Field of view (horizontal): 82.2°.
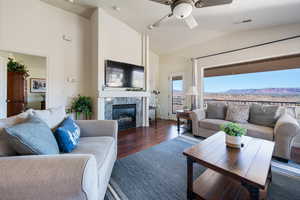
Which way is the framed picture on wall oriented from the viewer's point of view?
toward the camera

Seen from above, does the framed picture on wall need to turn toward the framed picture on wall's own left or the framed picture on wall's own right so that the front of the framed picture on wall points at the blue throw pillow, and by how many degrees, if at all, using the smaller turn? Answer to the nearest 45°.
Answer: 0° — it already faces it

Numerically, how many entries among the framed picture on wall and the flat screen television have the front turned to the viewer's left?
0

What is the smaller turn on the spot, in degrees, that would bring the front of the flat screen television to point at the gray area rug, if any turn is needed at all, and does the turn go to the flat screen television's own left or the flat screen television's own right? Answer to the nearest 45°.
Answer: approximately 45° to the flat screen television's own right

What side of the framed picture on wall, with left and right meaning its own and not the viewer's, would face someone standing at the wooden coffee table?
front

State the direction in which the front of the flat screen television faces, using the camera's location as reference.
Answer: facing the viewer and to the right of the viewer

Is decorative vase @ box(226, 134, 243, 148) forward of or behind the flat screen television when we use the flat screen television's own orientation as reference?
forward

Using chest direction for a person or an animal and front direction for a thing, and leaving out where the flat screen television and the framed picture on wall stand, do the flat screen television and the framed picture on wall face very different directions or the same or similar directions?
same or similar directions

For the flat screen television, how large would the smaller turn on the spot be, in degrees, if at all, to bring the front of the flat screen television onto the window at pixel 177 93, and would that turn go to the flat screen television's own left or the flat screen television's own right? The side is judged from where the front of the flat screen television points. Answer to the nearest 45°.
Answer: approximately 90° to the flat screen television's own left

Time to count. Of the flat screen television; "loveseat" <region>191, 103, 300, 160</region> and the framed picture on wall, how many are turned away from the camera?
0

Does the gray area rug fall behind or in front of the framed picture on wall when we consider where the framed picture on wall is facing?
in front

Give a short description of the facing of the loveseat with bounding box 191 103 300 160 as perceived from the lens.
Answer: facing the viewer and to the left of the viewer

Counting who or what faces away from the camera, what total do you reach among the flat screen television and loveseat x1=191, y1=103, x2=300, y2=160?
0

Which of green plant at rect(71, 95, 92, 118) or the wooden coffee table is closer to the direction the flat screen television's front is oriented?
the wooden coffee table
